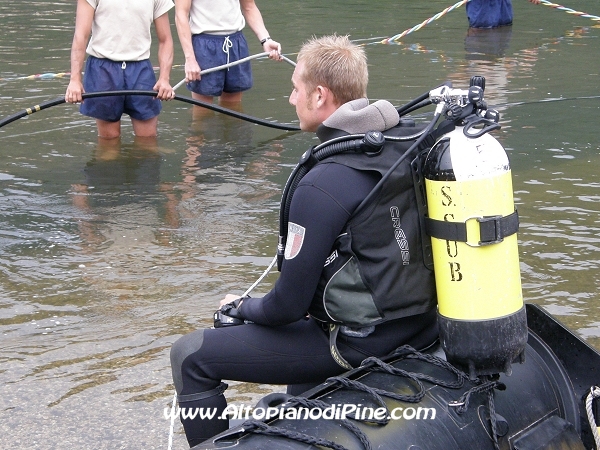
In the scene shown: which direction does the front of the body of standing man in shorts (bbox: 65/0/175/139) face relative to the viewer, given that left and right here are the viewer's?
facing the viewer

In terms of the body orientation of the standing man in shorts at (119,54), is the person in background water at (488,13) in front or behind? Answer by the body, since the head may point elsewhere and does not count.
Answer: behind

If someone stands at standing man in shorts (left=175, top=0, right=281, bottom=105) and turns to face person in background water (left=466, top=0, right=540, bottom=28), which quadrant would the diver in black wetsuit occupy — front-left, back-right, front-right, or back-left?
back-right

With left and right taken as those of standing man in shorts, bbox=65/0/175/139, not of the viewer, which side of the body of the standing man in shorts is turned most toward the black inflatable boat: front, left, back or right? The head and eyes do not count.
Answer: front

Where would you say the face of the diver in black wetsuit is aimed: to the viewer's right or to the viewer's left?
to the viewer's left

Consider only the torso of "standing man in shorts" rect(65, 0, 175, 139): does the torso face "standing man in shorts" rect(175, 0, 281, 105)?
no

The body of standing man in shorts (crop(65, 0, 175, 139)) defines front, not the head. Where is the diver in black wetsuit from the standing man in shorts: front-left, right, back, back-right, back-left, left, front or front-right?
front

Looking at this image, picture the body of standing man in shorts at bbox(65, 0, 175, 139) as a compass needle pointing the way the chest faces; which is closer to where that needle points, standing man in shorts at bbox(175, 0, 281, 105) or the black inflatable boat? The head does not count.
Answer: the black inflatable boat

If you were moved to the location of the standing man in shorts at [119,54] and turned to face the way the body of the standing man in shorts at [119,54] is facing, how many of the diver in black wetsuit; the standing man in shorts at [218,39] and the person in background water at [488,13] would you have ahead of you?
1
